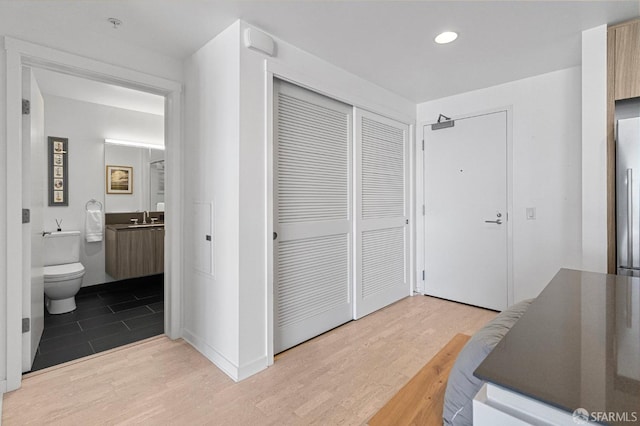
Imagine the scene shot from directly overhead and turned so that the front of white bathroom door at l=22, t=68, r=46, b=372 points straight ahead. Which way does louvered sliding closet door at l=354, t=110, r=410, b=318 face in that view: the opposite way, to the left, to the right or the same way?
to the right

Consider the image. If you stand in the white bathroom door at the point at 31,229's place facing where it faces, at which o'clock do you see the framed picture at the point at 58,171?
The framed picture is roughly at 9 o'clock from the white bathroom door.

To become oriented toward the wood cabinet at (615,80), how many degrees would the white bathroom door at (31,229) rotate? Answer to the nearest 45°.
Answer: approximately 45° to its right

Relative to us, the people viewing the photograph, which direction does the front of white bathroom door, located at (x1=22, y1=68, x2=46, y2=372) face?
facing to the right of the viewer

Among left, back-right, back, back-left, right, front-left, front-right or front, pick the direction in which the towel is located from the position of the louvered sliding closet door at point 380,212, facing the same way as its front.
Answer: back-right

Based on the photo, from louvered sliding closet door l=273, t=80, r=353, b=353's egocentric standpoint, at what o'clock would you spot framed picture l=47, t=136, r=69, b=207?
The framed picture is roughly at 5 o'clock from the louvered sliding closet door.

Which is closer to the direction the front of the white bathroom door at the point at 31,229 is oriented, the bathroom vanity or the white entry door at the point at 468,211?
the white entry door

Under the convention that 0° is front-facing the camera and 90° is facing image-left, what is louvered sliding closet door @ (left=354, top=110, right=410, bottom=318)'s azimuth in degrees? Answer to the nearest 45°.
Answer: approximately 315°

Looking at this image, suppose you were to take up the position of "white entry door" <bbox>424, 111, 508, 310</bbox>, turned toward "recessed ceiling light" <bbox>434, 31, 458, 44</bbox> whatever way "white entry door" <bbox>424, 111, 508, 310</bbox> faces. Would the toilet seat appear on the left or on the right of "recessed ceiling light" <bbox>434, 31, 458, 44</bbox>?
right
